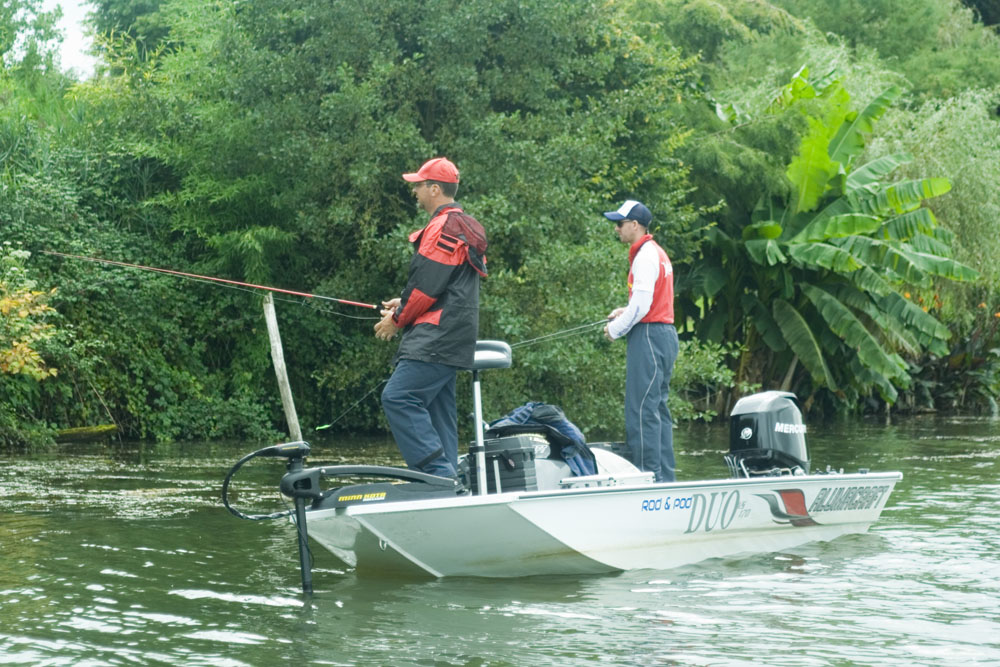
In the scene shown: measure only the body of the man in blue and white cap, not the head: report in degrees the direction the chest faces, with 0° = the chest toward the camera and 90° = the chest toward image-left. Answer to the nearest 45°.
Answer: approximately 90°

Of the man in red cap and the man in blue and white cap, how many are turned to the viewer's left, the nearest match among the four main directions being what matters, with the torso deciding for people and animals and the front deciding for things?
2

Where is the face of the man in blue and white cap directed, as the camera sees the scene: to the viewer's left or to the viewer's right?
to the viewer's left

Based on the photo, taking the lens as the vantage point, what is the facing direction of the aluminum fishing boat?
facing the viewer and to the left of the viewer

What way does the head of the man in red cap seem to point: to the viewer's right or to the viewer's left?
to the viewer's left

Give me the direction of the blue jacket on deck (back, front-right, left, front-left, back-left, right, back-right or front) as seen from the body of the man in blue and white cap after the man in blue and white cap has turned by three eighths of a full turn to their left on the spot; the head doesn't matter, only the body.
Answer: right

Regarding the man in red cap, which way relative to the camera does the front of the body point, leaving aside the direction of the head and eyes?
to the viewer's left

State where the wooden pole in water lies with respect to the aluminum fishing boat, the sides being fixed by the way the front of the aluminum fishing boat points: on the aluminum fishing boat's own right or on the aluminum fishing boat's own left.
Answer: on the aluminum fishing boat's own right

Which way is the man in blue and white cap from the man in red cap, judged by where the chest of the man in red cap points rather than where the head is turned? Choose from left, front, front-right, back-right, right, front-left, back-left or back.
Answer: back-right
